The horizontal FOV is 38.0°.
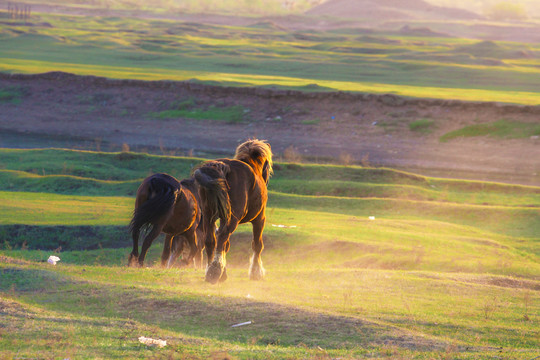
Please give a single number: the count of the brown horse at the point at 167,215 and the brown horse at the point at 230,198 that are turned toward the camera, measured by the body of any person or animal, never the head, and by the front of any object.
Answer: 0

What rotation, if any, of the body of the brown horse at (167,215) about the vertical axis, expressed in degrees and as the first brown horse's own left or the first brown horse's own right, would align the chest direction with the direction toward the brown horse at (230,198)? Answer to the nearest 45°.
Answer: approximately 135° to the first brown horse's own right

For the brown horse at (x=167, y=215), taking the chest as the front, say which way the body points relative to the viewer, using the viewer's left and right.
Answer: facing away from the viewer and to the right of the viewer

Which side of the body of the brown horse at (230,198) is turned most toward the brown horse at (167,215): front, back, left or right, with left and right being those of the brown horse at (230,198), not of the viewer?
left

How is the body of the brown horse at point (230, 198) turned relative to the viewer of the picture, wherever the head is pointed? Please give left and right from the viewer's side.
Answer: facing away from the viewer and to the right of the viewer
